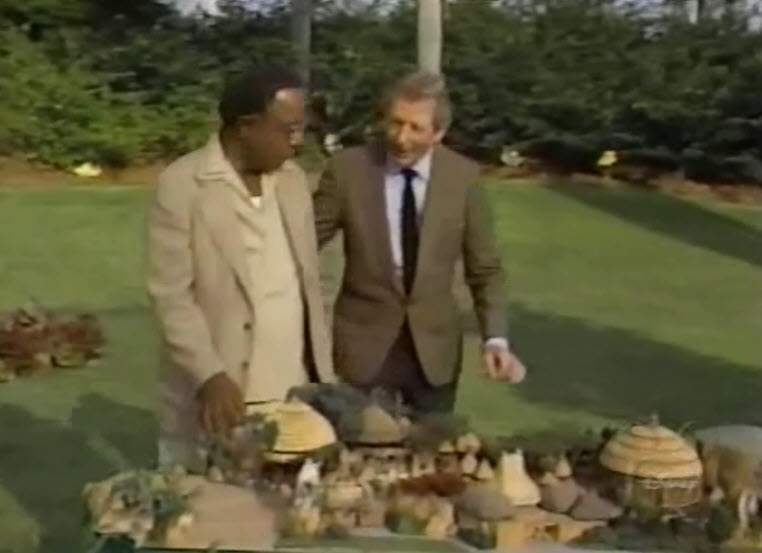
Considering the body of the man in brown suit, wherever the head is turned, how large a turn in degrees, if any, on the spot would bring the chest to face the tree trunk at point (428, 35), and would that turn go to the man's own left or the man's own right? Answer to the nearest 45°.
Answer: approximately 180°

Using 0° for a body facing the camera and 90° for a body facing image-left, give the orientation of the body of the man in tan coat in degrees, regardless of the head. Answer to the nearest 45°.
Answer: approximately 315°

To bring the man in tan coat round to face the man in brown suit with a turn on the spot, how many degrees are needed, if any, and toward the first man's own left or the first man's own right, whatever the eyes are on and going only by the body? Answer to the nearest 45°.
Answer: approximately 90° to the first man's own left

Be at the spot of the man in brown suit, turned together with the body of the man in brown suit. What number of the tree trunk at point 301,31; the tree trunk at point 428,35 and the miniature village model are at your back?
2

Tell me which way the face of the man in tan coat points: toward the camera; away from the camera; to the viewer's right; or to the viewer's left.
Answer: to the viewer's right

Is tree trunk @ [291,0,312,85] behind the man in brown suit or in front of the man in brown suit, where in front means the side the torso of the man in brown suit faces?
behind

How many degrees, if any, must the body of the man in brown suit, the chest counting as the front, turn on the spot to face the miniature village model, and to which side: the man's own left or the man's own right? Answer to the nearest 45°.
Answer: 0° — they already face it

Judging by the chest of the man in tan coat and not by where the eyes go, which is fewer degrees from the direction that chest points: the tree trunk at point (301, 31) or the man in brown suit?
the man in brown suit

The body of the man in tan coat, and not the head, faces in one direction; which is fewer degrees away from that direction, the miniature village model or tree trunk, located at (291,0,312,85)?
the miniature village model
